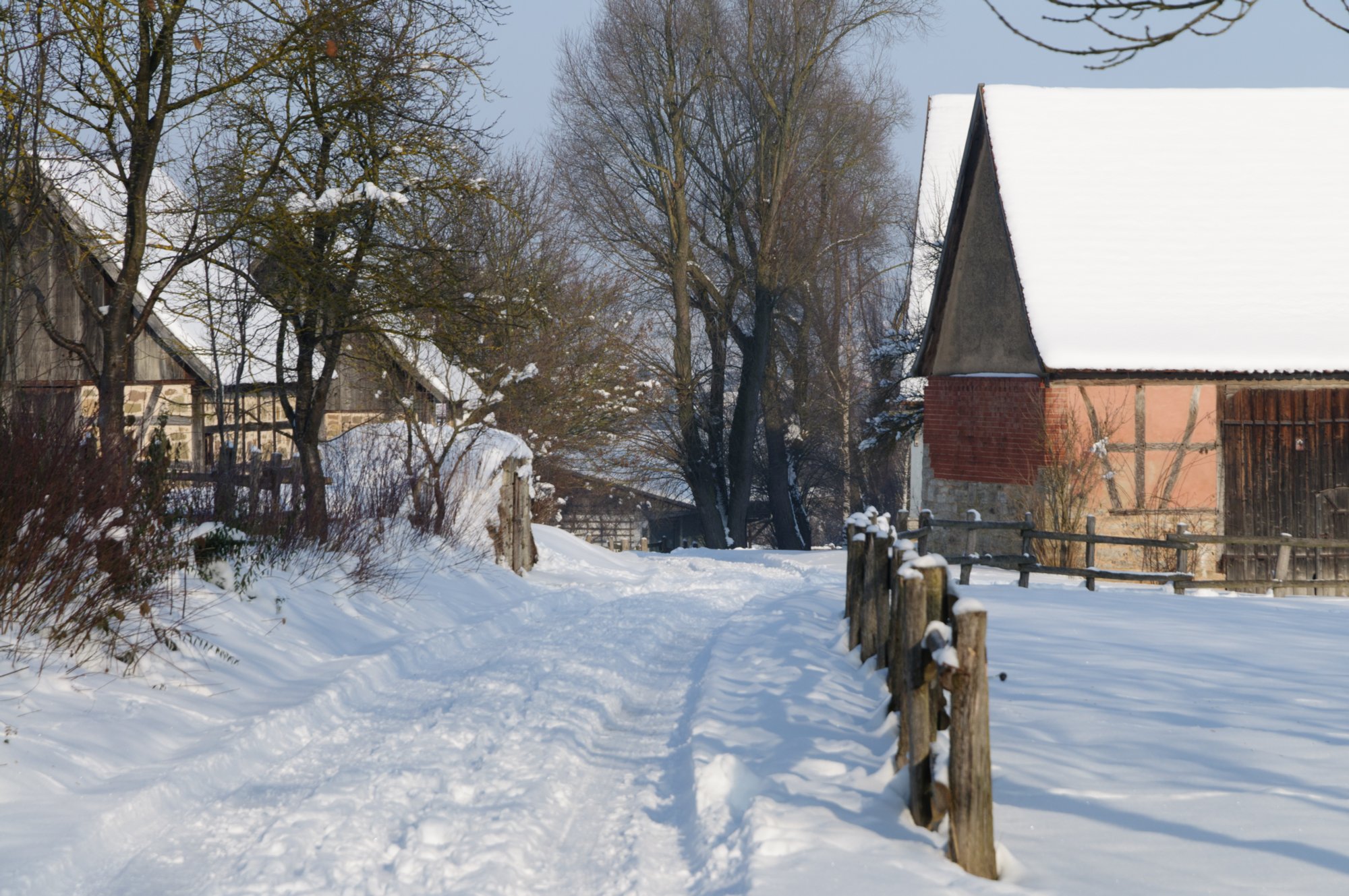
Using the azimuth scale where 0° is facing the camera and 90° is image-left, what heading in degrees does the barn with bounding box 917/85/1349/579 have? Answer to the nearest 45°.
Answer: approximately 0°

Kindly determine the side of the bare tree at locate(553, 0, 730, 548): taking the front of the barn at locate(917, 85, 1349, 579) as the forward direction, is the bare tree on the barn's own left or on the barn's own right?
on the barn's own right

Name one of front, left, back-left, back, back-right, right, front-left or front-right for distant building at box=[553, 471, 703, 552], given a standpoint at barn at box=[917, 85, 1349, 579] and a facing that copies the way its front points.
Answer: back-right

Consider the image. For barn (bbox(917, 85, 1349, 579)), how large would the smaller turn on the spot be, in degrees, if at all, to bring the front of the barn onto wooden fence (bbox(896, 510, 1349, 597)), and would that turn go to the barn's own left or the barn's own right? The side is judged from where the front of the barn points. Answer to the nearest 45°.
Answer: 0° — it already faces it

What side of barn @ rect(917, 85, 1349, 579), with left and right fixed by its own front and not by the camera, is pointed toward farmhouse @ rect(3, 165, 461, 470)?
right

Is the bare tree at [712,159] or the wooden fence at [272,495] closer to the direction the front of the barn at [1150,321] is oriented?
the wooden fence

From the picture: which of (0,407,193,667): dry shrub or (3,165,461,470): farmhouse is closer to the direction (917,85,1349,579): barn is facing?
the dry shrub
